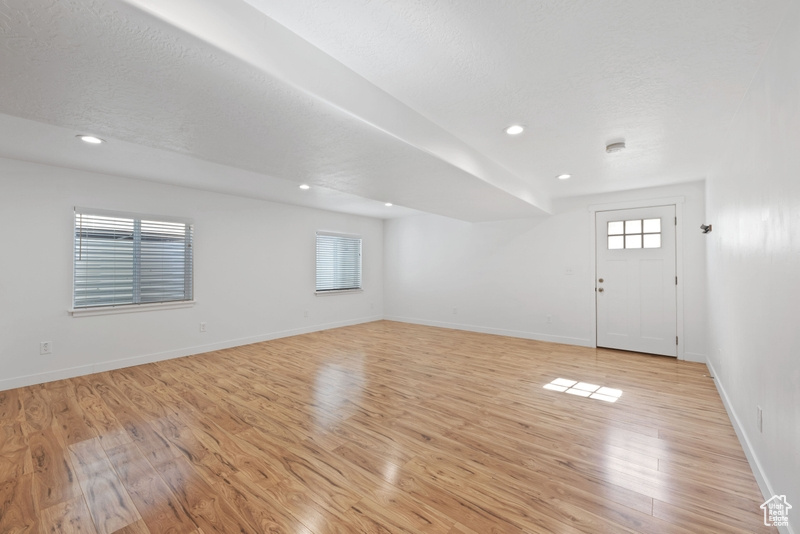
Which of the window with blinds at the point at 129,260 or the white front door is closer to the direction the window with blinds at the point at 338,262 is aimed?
the white front door

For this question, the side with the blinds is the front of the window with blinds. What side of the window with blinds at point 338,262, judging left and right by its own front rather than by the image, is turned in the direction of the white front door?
front

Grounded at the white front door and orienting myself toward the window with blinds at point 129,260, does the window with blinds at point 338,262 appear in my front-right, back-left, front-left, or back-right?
front-right

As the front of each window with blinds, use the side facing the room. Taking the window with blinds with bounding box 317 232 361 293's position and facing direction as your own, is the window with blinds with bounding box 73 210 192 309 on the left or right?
on its right

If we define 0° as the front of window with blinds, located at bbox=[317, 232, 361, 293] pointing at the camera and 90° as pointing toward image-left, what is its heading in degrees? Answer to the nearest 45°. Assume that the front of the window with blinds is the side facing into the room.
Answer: approximately 315°
